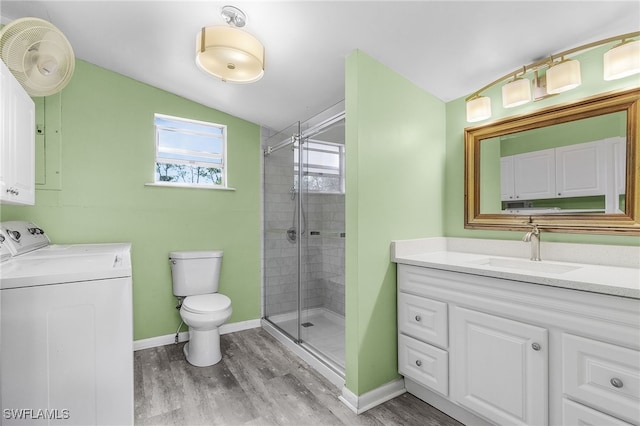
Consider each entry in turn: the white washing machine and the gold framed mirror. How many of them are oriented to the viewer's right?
1

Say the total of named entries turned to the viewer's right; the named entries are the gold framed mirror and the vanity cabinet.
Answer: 0

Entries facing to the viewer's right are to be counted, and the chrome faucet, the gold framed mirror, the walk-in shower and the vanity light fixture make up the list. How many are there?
0

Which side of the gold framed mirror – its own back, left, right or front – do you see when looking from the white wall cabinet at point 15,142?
front

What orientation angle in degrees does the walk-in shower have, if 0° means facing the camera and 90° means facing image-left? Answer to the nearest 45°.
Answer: approximately 45°

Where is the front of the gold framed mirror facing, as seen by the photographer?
facing the viewer and to the left of the viewer

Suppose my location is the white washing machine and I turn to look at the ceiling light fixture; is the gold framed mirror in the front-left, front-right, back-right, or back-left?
front-right

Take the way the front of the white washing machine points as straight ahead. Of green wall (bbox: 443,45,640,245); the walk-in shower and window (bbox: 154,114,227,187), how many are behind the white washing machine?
0

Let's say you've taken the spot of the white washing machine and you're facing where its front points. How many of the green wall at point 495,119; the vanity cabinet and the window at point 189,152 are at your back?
0

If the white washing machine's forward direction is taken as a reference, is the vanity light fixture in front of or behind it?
in front

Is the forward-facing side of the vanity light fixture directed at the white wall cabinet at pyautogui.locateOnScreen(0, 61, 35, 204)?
yes

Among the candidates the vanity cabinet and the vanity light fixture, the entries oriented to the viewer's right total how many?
0

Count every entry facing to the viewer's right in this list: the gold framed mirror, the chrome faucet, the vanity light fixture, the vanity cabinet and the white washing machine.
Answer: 1
